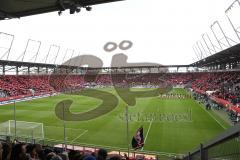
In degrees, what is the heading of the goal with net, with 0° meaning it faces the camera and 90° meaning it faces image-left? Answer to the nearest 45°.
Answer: approximately 225°
